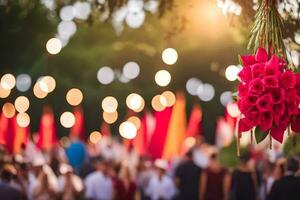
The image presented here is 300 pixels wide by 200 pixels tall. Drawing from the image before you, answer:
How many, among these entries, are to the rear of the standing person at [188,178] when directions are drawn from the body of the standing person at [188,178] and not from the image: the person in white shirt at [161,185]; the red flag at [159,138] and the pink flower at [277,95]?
1

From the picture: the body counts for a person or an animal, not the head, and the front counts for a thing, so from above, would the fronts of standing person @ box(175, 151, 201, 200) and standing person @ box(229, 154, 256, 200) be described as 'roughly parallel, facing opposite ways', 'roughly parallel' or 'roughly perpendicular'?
roughly parallel

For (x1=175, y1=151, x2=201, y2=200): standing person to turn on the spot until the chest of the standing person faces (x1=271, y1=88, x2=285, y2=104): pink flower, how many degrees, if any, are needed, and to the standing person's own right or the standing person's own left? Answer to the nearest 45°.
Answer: approximately 180°

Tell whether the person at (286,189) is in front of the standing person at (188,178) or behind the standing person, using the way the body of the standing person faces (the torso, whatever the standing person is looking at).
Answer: behind

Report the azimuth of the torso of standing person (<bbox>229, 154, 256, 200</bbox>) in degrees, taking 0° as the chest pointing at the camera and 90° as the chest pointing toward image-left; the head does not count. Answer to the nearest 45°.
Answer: approximately 180°

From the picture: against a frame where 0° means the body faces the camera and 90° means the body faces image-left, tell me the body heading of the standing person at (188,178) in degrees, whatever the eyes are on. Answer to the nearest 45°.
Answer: approximately 180°

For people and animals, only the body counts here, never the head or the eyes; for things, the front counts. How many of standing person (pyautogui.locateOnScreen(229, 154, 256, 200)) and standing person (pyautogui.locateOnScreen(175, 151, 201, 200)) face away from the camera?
2

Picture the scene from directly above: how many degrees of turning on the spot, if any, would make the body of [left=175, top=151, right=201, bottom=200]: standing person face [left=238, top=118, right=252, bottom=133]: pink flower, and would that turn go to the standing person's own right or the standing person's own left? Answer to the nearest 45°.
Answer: approximately 180°

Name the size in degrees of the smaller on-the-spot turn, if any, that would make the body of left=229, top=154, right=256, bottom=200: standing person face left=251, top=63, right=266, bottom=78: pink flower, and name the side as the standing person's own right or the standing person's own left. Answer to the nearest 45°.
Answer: approximately 180°
